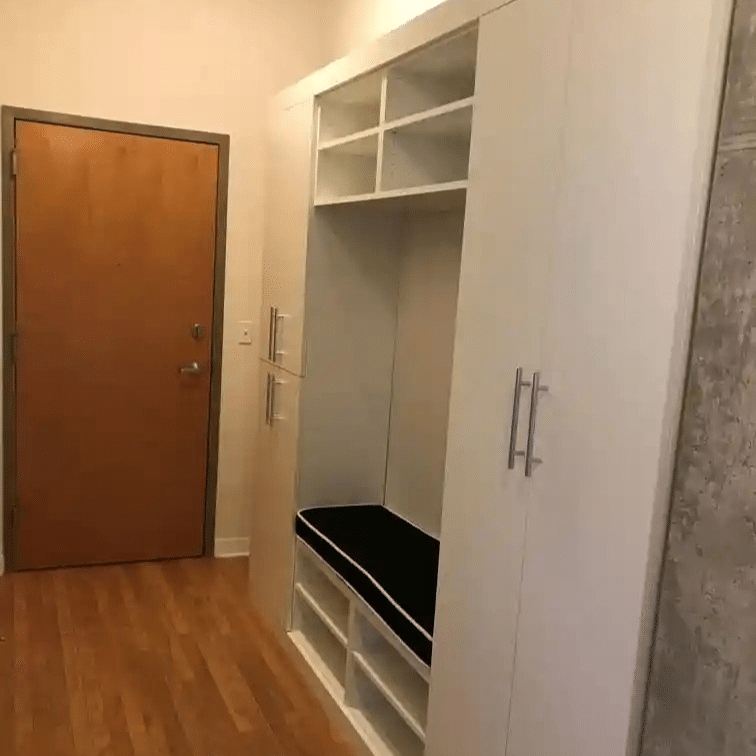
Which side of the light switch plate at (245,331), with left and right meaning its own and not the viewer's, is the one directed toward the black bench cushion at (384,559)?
front

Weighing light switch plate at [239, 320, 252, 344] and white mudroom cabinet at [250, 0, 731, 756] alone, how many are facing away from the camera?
0

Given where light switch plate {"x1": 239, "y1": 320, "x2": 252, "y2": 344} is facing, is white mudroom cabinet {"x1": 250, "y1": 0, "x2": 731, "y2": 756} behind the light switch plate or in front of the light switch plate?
in front

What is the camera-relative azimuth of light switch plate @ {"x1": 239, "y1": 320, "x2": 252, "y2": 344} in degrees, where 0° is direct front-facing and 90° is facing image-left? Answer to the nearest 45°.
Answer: approximately 0°

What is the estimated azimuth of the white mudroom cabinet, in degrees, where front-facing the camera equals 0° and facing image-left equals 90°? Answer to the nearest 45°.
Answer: approximately 45°

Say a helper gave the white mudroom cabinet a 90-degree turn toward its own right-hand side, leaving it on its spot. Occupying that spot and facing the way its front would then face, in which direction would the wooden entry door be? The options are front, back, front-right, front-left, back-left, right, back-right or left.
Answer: front

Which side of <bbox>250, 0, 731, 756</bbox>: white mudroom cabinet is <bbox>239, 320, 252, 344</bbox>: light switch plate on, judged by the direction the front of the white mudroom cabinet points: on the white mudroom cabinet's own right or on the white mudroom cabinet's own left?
on the white mudroom cabinet's own right

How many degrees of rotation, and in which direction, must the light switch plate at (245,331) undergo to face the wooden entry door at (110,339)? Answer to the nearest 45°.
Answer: approximately 90° to its right
